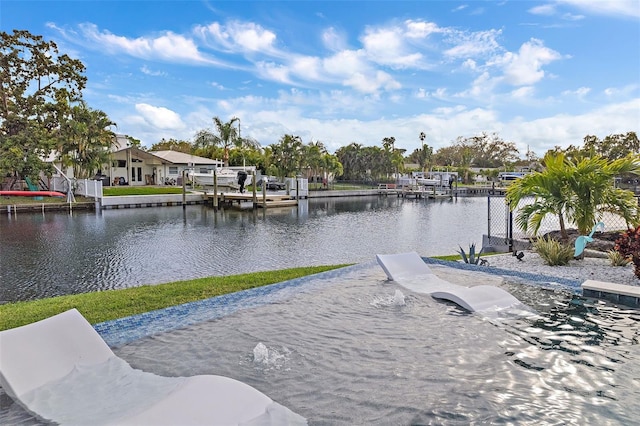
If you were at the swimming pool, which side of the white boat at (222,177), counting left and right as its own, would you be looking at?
left

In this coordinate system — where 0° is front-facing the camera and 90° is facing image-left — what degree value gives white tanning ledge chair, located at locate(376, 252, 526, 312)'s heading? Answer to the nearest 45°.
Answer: approximately 315°

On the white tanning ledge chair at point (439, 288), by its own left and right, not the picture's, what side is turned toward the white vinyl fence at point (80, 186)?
back

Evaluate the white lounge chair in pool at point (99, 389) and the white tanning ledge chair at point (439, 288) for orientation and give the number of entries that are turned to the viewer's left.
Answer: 0

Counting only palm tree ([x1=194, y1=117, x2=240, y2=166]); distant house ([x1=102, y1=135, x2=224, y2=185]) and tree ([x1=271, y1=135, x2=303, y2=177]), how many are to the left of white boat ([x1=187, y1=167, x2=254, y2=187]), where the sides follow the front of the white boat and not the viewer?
0

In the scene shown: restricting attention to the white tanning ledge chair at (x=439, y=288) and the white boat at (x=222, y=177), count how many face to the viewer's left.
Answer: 1

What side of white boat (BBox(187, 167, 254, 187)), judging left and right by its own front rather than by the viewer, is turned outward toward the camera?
left

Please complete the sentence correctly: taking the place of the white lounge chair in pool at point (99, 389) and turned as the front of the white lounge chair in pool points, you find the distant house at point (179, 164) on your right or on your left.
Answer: on your left

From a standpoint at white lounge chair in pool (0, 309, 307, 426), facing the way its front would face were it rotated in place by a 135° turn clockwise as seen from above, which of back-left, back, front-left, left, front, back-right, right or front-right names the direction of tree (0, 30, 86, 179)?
right

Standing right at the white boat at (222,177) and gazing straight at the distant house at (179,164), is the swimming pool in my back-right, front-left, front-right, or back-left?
back-left

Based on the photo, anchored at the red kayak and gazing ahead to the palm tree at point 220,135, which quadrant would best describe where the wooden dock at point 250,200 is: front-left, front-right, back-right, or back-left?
front-right

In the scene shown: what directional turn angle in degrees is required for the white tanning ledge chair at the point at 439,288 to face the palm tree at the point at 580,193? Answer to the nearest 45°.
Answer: approximately 90° to its left

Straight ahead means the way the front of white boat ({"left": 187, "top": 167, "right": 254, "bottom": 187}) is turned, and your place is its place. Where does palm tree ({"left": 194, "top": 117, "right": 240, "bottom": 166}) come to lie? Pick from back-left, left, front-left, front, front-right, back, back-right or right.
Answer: right

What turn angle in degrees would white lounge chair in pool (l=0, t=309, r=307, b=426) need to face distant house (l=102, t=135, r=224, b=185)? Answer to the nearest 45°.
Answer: approximately 135° to its left

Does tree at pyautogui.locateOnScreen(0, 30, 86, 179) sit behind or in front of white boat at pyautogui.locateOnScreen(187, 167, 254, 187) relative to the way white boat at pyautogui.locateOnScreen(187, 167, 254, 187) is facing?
in front

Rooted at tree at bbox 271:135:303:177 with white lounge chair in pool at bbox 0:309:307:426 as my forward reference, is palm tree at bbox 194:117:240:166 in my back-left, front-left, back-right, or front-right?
back-right

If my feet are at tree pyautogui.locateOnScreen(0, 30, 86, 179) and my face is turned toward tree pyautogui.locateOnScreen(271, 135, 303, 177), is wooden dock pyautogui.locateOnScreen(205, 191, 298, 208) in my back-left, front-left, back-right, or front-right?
front-right

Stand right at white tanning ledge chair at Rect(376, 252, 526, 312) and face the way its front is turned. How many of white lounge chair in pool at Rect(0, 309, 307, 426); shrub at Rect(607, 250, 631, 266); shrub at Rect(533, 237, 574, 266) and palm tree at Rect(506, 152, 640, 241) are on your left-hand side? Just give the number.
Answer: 3
